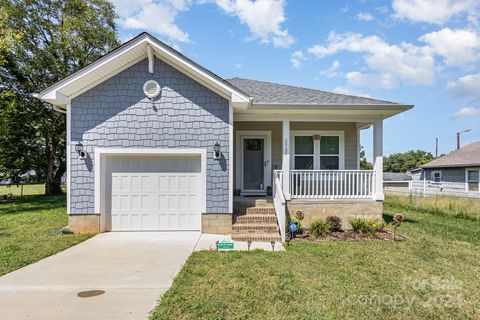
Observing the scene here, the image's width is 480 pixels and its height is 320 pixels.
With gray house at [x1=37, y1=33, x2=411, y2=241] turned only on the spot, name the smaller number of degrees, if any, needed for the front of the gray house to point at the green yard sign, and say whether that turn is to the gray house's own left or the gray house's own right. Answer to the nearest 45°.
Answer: approximately 45° to the gray house's own left

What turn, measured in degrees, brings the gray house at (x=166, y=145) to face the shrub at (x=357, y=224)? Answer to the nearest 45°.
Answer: approximately 90° to its left

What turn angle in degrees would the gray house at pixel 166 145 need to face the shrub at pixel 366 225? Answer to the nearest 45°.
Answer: approximately 90° to its left

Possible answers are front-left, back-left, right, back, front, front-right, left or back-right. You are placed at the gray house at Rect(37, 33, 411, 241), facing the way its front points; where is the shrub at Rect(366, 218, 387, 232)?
left

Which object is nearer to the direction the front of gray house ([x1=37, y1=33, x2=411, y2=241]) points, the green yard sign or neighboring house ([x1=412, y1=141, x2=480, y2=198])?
the green yard sign

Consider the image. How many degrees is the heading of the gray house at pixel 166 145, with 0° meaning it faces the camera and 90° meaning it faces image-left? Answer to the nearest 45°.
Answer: approximately 0°
